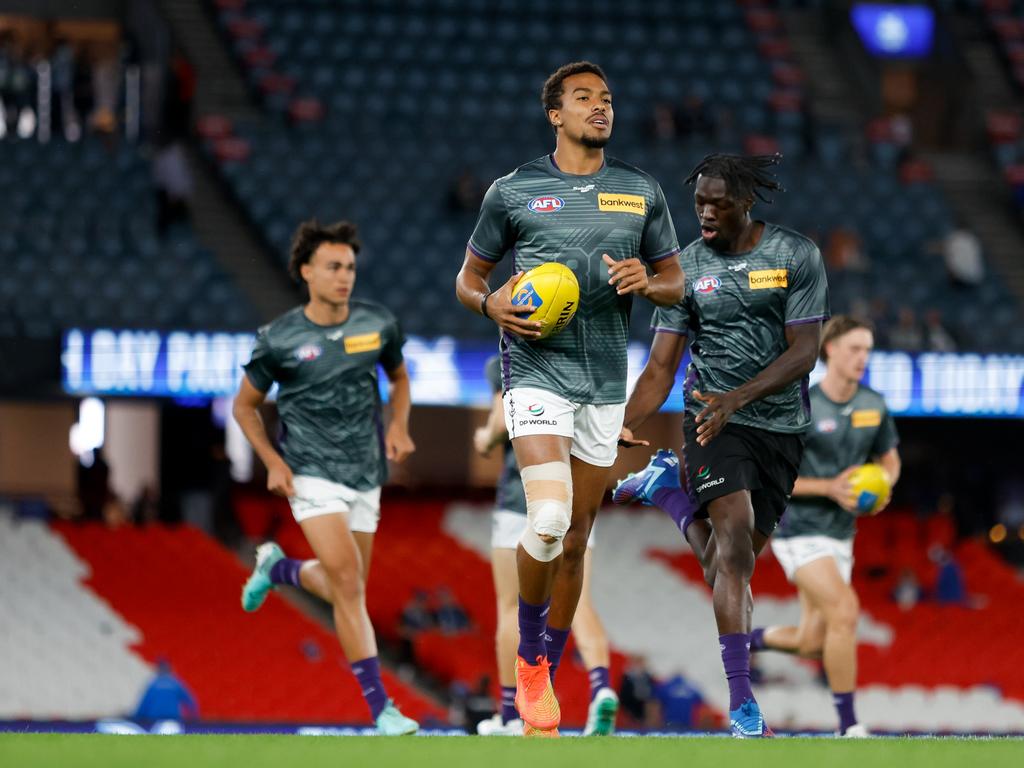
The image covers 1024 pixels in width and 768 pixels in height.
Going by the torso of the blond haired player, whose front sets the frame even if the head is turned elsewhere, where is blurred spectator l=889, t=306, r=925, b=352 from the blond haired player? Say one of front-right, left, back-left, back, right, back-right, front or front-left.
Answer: back-left

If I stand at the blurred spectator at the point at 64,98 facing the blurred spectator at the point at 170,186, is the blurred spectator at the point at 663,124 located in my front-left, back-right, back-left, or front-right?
front-left

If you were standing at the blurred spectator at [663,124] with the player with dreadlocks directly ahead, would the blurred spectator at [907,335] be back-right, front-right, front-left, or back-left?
front-left

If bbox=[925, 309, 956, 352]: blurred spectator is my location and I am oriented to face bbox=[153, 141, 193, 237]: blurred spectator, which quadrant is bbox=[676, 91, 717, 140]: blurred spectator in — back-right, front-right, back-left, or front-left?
front-right

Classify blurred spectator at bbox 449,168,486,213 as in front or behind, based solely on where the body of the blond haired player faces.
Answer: behind

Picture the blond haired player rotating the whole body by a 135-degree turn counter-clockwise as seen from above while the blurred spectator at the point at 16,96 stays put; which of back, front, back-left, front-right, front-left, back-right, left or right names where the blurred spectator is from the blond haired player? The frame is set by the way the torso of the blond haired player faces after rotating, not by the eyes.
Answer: front-left

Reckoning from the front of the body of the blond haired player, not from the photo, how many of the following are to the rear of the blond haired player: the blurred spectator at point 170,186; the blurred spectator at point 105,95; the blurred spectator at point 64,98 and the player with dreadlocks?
3

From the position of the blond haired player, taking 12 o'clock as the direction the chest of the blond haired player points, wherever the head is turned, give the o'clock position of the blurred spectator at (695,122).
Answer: The blurred spectator is roughly at 7 o'clock from the blond haired player.

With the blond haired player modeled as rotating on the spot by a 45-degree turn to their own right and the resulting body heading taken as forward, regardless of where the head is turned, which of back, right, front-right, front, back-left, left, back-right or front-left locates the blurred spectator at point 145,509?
back-right

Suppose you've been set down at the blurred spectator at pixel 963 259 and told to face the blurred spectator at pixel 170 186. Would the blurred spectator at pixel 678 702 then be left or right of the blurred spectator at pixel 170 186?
left

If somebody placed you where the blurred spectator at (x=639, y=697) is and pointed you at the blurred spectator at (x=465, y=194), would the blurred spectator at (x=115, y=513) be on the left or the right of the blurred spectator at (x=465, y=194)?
left

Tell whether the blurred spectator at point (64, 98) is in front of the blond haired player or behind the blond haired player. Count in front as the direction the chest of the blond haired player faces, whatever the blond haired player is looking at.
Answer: behind

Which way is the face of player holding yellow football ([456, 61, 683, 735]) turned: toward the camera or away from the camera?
toward the camera

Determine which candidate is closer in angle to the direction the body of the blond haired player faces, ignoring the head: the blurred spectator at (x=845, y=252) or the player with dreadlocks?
the player with dreadlocks

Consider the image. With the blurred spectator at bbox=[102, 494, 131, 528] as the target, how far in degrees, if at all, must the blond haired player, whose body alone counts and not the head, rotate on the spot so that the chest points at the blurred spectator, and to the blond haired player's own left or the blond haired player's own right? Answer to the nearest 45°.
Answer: approximately 180°

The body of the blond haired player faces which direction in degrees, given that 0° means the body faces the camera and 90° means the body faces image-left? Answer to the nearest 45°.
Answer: approximately 315°

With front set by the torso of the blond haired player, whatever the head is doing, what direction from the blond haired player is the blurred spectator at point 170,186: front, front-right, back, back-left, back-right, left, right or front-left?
back

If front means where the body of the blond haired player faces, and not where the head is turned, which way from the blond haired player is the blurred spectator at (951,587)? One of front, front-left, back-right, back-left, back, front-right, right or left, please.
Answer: back-left

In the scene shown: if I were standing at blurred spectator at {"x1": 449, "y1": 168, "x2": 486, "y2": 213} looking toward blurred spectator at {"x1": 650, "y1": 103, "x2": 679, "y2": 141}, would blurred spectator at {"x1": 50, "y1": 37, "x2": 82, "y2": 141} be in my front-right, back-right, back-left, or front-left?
back-left
